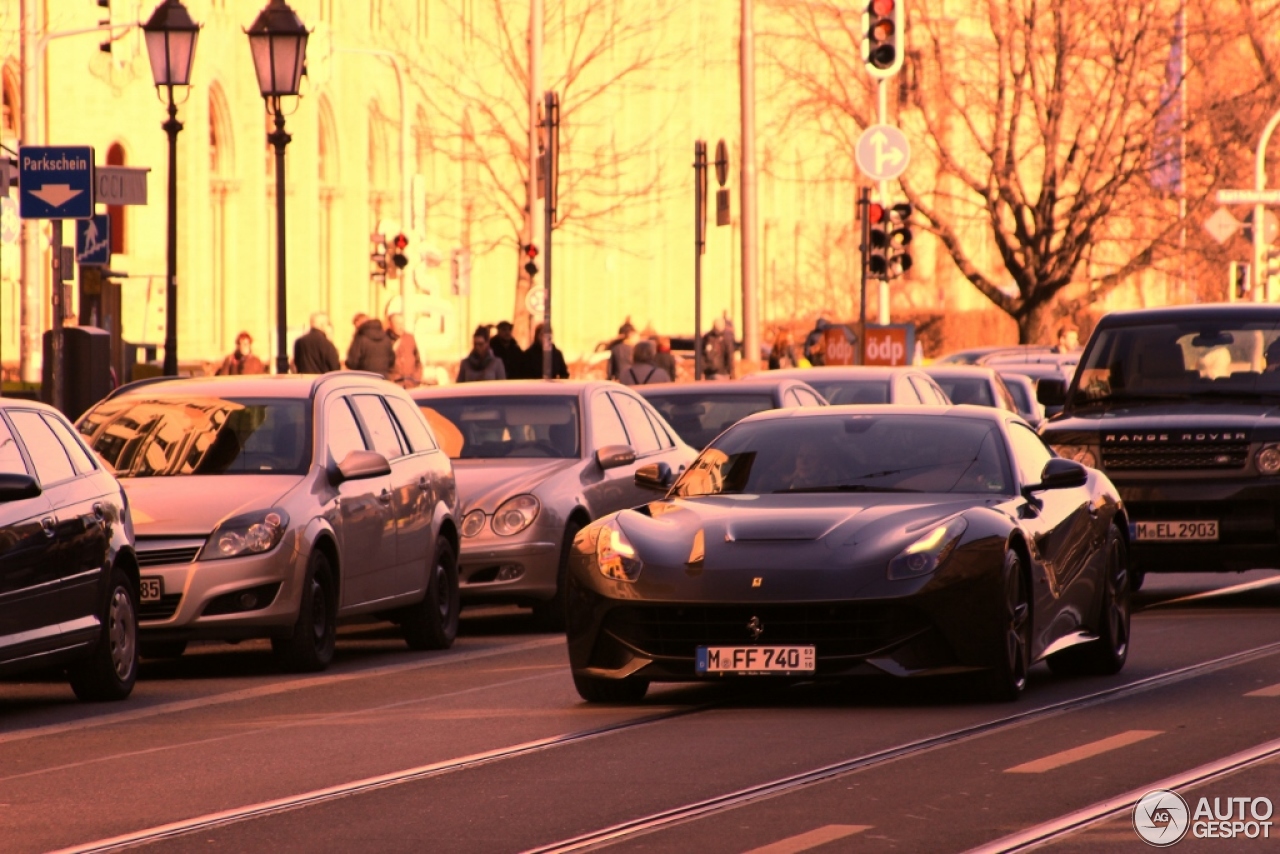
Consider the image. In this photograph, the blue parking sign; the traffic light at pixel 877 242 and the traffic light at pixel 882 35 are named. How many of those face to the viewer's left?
0

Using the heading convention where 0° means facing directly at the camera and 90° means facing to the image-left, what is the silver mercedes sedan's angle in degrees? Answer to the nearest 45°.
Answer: approximately 45°

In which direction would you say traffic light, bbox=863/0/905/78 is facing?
toward the camera

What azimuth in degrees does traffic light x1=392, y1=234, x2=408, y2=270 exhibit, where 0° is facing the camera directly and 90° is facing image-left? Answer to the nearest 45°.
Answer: approximately 0°

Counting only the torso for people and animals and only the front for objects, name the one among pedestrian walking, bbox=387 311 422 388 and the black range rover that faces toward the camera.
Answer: the black range rover

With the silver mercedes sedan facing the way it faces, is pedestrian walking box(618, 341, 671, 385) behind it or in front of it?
behind

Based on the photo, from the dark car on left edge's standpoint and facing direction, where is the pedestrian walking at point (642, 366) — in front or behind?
behind

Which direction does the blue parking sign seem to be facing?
toward the camera

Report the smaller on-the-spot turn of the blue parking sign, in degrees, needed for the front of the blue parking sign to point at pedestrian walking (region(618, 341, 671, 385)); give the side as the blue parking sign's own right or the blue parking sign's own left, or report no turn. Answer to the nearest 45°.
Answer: approximately 135° to the blue parking sign's own left

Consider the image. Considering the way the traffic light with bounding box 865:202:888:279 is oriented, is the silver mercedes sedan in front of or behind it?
in front

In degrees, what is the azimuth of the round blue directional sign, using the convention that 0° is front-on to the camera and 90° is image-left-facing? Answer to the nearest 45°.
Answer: approximately 0°

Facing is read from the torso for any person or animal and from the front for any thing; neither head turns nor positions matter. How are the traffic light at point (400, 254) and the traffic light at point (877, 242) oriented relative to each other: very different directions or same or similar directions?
same or similar directions

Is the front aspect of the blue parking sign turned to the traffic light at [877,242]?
no

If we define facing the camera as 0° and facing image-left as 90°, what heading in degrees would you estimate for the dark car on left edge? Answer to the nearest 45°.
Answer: approximately 45°

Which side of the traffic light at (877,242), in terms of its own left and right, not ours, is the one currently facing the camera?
front
